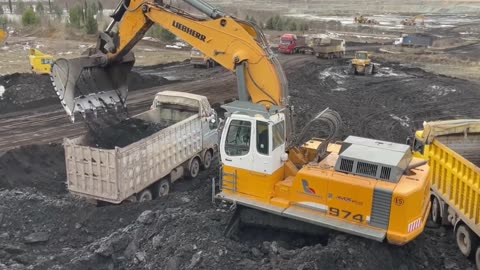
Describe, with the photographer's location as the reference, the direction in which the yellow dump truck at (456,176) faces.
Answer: facing away from the viewer and to the left of the viewer

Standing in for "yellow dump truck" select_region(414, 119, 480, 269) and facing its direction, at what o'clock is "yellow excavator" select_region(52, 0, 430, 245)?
The yellow excavator is roughly at 9 o'clock from the yellow dump truck.

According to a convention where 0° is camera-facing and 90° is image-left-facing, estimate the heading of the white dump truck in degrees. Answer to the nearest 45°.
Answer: approximately 225°

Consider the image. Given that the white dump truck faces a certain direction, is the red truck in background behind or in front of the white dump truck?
in front

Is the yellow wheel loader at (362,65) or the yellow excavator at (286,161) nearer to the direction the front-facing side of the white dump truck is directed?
the yellow wheel loader

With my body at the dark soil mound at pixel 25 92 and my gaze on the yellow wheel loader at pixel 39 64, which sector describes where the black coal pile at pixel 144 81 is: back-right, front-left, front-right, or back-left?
front-right

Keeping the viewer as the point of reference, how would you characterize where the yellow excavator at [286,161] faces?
facing away from the viewer and to the left of the viewer

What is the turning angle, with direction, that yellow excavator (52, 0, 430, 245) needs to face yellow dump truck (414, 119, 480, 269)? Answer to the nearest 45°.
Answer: approximately 135° to its right

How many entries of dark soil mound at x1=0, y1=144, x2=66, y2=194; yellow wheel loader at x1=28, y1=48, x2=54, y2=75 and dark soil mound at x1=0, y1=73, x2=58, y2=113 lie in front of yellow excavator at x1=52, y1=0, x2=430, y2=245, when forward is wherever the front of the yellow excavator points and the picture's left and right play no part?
3

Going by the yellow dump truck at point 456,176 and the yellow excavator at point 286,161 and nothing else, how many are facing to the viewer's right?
0

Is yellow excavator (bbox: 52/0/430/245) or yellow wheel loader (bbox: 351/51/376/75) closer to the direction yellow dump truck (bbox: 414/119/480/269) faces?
the yellow wheel loader

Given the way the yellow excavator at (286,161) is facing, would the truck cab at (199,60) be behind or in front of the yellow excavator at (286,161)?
in front

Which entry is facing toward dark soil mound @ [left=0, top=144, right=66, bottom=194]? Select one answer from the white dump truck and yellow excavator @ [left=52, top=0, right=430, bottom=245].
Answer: the yellow excavator

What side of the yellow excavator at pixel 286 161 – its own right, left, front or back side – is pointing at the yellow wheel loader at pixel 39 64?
front
